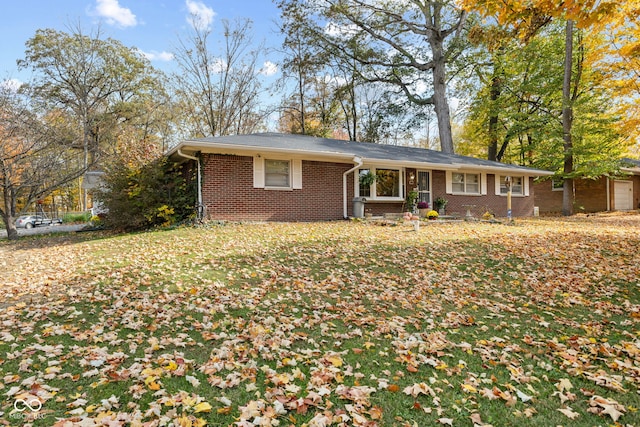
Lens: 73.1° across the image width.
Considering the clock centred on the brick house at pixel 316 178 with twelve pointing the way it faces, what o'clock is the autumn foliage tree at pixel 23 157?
The autumn foliage tree is roughly at 4 o'clock from the brick house.

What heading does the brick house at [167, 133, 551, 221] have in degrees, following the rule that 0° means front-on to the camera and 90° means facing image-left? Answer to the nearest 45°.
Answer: approximately 315°

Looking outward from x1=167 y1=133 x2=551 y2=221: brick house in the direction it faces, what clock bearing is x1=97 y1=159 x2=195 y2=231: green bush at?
The green bush is roughly at 4 o'clock from the brick house.

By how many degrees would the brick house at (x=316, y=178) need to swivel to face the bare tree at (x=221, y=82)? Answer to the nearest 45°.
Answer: approximately 180°

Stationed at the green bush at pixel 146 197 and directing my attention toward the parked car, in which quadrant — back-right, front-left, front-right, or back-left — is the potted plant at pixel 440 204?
back-right
